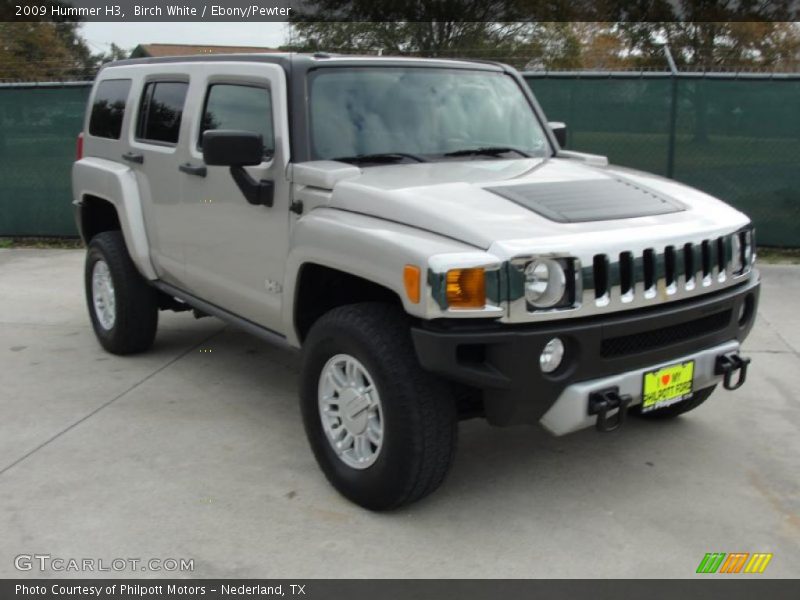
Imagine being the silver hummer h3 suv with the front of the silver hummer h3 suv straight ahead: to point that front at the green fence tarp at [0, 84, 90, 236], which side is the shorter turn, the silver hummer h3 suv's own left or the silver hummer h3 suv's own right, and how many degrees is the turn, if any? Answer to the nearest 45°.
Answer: approximately 180°

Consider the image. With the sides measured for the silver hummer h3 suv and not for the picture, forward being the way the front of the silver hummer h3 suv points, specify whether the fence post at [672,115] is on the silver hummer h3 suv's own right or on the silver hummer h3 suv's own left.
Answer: on the silver hummer h3 suv's own left

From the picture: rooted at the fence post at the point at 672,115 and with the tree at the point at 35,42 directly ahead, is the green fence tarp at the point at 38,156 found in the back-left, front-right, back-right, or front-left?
front-left

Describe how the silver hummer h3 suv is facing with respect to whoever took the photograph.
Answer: facing the viewer and to the right of the viewer

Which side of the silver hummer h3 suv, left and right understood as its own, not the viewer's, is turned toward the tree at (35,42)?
back

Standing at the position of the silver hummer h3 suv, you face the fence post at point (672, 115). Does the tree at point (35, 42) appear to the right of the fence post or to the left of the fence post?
left
